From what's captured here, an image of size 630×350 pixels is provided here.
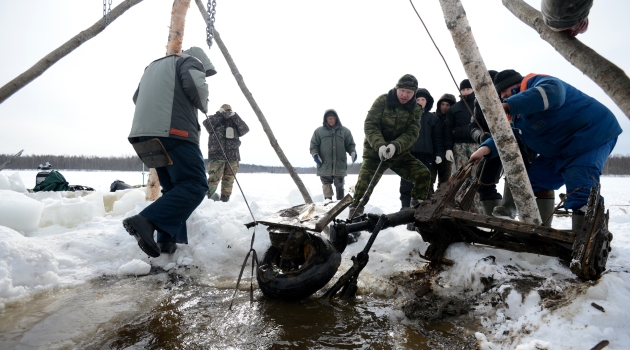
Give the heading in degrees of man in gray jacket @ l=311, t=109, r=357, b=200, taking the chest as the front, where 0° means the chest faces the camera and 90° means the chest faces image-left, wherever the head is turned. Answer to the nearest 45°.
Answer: approximately 0°

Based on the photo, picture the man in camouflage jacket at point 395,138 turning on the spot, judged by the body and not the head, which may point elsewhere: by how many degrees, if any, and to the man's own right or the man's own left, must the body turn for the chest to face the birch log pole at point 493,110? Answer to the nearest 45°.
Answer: approximately 45° to the man's own left

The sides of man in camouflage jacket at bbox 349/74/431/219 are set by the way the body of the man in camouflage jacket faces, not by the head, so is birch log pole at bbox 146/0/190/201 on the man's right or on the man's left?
on the man's right

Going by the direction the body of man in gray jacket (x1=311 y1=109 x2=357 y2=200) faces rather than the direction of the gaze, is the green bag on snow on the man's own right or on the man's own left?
on the man's own right

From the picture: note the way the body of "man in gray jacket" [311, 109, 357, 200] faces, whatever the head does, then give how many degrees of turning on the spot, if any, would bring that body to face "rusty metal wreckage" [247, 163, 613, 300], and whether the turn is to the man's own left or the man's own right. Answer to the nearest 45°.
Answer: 0° — they already face it

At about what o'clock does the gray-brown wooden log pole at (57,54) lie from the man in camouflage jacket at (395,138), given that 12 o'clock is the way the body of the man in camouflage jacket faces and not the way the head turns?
The gray-brown wooden log pole is roughly at 3 o'clock from the man in camouflage jacket.

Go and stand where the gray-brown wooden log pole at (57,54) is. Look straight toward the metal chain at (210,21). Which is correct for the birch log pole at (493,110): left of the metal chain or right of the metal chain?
right

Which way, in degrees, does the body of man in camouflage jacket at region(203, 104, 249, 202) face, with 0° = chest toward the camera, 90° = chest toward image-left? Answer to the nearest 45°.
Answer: approximately 0°

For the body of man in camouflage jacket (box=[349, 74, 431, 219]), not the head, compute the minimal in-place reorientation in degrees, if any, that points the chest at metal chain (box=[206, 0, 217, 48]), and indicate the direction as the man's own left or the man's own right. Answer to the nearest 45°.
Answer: approximately 90° to the man's own right

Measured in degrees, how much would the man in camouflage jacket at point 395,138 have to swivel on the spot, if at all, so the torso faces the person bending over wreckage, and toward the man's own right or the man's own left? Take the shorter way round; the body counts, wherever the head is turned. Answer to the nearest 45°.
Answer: approximately 45° to the man's own left
